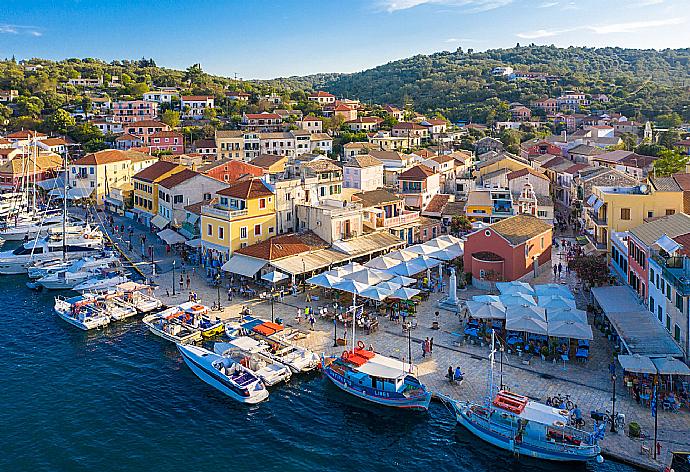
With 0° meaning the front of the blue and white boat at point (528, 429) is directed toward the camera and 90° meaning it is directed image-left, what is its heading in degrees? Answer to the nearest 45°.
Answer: approximately 135°

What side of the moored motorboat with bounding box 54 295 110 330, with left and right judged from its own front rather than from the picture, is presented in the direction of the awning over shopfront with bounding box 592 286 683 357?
back

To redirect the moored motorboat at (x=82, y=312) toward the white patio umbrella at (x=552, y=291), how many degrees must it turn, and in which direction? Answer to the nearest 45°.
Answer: approximately 180°

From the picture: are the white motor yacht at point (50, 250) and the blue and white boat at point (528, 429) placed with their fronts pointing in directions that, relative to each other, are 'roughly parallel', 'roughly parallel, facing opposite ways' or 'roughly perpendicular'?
roughly perpendicular

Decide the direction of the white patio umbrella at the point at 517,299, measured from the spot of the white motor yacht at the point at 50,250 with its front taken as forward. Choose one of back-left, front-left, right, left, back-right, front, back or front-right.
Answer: back-left

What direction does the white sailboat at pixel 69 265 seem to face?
to the viewer's left

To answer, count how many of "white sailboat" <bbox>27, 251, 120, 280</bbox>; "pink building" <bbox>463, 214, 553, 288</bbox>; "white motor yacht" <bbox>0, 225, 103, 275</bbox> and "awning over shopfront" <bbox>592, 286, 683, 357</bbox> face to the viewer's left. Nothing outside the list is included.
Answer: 3
